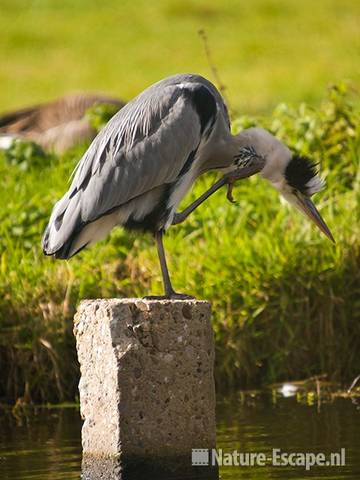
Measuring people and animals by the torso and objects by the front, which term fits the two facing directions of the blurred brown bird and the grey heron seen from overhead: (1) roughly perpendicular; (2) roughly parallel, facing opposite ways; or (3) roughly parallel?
roughly parallel

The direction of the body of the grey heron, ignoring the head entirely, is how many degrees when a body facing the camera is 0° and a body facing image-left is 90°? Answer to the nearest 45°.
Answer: approximately 270°

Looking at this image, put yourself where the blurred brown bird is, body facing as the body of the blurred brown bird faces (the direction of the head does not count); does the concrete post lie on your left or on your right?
on your right

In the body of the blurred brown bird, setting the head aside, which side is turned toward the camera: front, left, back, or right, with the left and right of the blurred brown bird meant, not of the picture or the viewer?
right

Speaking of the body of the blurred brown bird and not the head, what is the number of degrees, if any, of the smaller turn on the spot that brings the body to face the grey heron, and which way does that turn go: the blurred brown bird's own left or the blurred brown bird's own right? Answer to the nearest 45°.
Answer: approximately 90° to the blurred brown bird's own right

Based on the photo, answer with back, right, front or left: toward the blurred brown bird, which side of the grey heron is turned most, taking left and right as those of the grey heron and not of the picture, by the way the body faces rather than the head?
left

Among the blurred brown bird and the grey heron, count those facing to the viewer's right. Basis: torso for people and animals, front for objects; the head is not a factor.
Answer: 2
